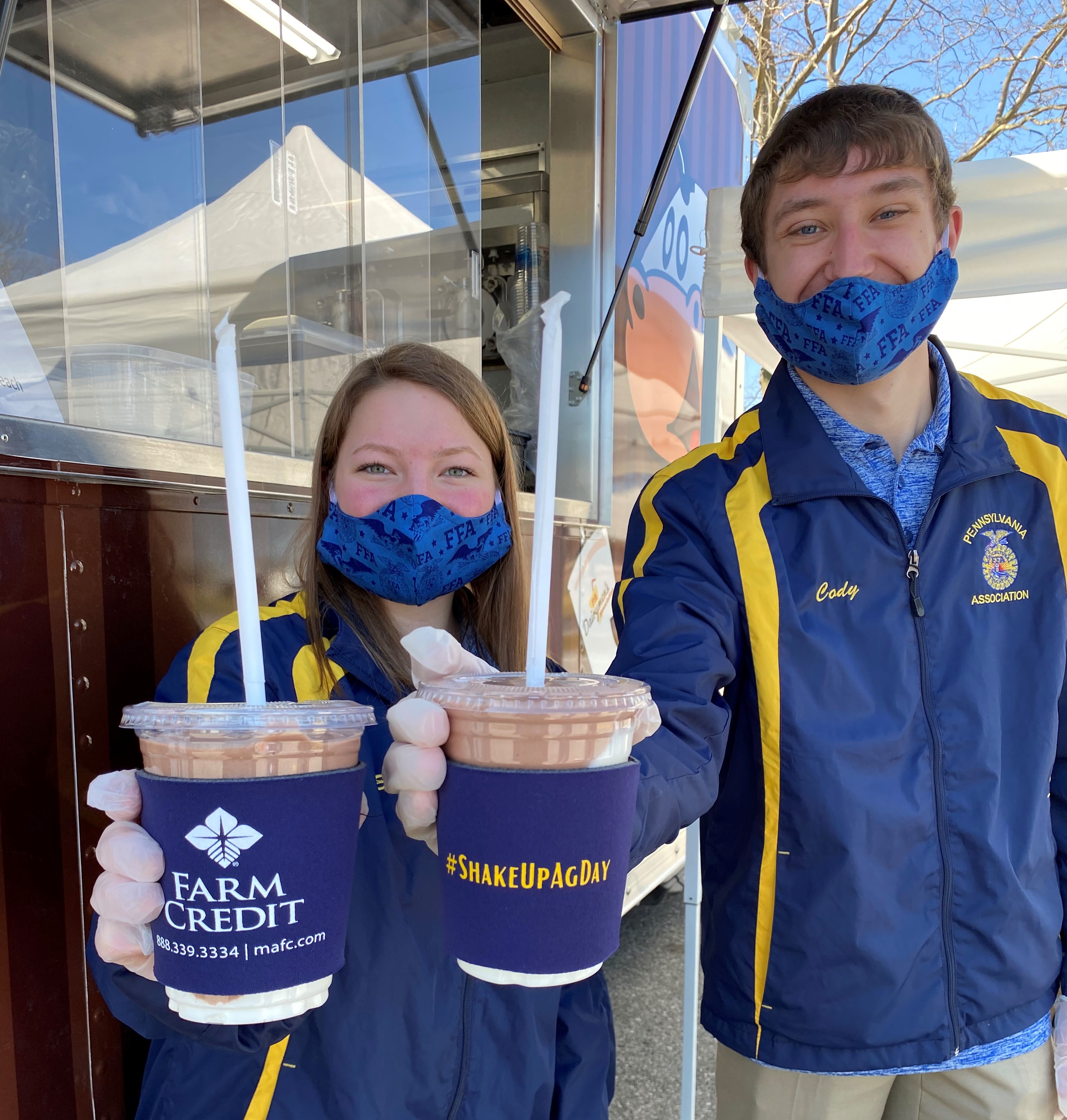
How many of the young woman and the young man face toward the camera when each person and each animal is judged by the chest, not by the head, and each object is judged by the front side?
2

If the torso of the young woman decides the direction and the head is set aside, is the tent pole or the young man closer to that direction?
the young man

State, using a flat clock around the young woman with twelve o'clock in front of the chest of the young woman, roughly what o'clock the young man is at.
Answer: The young man is roughly at 9 o'clock from the young woman.

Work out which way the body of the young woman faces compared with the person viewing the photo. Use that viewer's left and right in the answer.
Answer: facing the viewer

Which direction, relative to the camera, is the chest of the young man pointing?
toward the camera

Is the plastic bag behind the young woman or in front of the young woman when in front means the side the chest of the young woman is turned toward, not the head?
behind
